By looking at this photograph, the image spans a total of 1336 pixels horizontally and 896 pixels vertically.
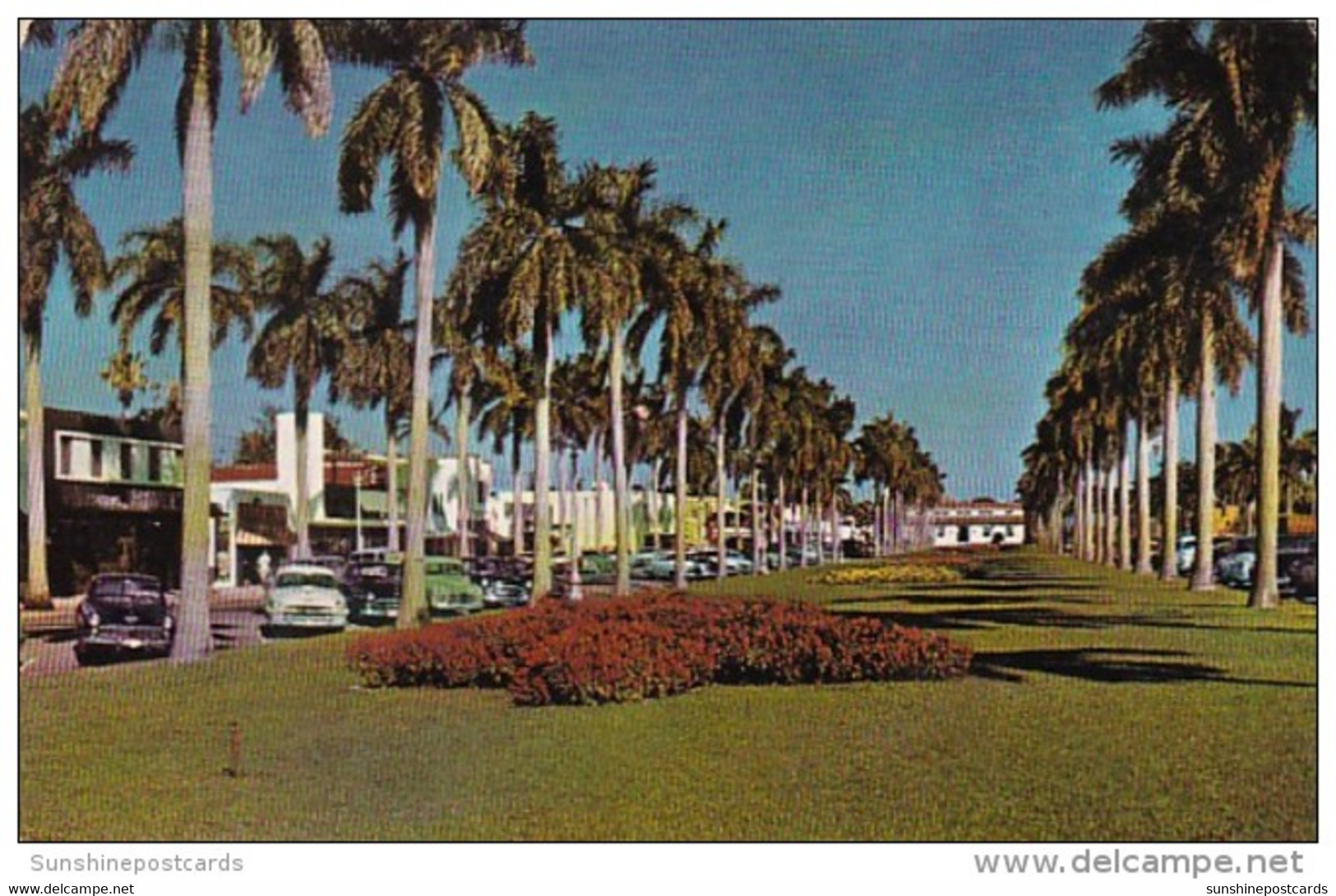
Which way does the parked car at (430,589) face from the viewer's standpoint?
toward the camera

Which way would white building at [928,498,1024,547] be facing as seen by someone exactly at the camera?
facing the viewer

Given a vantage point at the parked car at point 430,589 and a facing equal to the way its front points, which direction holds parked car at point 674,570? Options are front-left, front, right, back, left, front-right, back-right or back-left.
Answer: left

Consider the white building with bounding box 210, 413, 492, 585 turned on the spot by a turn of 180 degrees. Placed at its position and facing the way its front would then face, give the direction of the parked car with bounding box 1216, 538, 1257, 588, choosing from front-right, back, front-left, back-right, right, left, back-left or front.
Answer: back-right

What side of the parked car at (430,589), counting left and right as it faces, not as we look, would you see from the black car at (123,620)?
right

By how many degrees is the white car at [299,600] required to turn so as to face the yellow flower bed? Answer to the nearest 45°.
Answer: approximately 90° to its left

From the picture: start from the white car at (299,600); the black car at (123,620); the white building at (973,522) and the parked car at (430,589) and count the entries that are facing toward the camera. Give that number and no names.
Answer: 4

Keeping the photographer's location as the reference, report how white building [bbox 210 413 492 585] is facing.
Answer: facing the viewer and to the right of the viewer

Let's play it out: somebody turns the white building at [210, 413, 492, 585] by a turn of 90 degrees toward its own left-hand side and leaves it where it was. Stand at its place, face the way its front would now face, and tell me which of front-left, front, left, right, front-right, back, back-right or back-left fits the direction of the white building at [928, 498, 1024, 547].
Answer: front-right

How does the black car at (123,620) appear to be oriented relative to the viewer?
toward the camera
